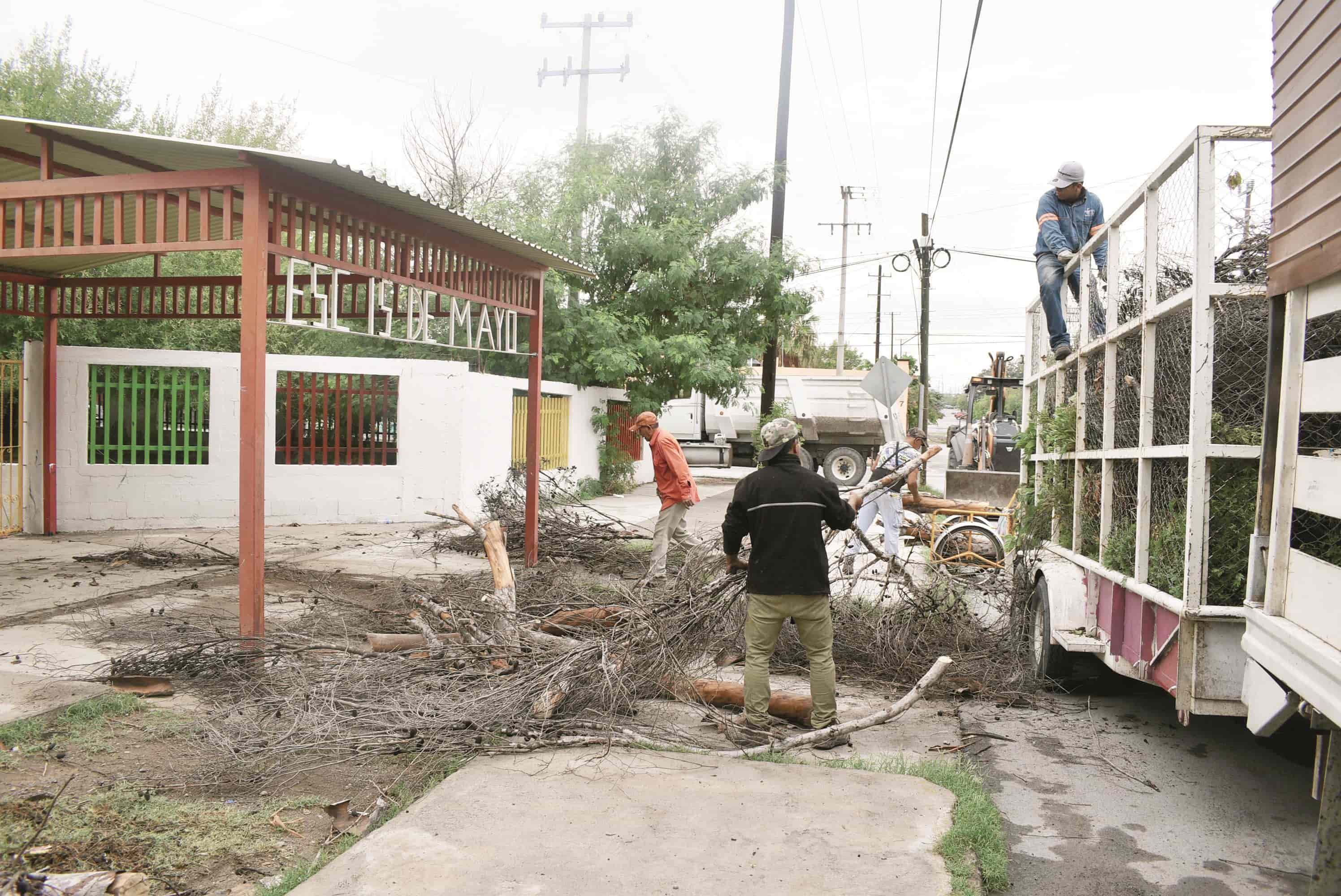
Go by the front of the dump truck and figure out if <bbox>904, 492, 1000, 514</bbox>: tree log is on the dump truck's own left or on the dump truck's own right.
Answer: on the dump truck's own left

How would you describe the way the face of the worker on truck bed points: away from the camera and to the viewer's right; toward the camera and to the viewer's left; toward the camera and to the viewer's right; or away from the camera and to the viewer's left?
toward the camera and to the viewer's left

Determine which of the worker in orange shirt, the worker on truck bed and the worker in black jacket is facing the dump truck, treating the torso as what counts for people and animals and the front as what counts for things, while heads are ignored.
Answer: the worker in black jacket

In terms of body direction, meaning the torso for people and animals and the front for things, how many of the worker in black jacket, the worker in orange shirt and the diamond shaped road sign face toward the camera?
0

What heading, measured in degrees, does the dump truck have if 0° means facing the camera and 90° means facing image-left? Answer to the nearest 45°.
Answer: approximately 90°

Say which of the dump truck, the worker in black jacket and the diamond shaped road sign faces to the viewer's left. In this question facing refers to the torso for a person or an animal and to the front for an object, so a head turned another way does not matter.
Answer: the dump truck

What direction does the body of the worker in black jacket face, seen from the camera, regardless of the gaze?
away from the camera

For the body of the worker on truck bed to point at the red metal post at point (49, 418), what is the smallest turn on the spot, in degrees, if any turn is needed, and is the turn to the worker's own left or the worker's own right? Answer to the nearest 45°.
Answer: approximately 90° to the worker's own right

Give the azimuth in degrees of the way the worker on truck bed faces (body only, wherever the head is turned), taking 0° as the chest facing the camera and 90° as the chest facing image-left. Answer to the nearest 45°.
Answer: approximately 0°

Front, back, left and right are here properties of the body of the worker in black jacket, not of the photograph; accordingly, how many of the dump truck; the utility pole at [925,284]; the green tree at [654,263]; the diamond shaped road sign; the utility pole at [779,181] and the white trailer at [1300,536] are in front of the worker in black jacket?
5

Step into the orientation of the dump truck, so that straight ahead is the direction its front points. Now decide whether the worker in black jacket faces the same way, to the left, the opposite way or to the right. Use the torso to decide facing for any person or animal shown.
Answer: to the right

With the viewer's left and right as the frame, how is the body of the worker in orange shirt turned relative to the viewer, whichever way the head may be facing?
facing to the left of the viewer

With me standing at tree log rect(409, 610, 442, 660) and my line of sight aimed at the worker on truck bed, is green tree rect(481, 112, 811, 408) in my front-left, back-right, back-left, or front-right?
front-left

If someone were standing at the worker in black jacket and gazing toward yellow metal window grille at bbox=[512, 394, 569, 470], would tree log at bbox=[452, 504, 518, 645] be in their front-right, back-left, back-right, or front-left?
front-left

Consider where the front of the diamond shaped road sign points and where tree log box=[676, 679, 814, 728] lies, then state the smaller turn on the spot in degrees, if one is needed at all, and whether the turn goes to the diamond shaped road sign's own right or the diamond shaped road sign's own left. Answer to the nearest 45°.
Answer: approximately 180°

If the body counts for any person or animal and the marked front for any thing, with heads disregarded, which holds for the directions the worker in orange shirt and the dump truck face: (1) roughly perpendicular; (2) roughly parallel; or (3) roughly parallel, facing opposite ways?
roughly parallel

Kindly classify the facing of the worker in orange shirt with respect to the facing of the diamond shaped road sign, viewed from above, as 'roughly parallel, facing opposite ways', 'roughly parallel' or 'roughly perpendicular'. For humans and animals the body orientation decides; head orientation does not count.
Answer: roughly perpendicular
